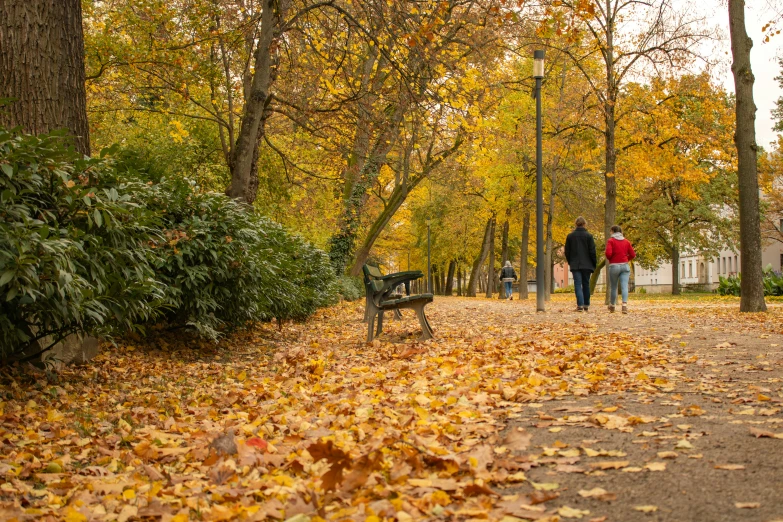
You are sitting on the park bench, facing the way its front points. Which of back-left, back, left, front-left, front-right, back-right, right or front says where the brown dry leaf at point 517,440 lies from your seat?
right

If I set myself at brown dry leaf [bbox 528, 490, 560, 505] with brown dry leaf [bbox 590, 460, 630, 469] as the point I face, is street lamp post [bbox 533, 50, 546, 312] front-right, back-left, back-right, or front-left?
front-left

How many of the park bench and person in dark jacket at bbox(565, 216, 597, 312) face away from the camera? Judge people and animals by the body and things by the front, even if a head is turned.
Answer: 1

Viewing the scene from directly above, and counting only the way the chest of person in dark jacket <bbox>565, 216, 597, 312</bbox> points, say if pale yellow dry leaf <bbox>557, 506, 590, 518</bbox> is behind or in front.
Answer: behind

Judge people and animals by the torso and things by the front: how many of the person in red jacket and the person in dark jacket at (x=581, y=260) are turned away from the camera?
2

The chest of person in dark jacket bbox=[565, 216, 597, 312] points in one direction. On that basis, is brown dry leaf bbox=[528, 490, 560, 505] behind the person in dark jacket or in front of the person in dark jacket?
behind

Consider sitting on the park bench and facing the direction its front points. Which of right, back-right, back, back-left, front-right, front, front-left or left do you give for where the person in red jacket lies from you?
front-left

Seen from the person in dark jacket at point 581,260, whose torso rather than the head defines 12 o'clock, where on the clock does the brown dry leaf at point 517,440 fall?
The brown dry leaf is roughly at 6 o'clock from the person in dark jacket.

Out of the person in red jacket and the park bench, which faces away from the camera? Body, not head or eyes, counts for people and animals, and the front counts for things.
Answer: the person in red jacket

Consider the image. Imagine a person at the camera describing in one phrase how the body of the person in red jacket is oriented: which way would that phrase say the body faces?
away from the camera

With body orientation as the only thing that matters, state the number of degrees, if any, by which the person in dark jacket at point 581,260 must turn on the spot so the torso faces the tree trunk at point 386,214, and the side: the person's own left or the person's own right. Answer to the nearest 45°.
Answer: approximately 45° to the person's own left

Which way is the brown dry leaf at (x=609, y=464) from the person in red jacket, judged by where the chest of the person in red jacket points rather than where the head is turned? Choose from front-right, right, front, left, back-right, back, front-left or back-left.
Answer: back

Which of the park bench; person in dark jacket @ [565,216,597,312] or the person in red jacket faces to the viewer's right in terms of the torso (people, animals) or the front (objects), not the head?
the park bench

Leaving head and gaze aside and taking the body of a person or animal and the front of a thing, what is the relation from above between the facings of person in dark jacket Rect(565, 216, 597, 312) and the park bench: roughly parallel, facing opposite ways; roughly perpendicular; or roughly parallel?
roughly perpendicular

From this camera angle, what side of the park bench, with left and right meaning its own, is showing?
right

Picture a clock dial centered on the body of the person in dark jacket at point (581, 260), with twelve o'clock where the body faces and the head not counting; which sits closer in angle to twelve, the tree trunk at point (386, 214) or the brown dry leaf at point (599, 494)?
the tree trunk

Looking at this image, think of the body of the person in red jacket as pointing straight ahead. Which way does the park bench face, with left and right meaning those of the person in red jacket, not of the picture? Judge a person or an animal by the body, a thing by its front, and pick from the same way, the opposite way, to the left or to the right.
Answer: to the right

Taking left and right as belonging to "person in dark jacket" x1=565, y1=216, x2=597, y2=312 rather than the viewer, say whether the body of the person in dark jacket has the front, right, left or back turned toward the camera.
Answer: back
